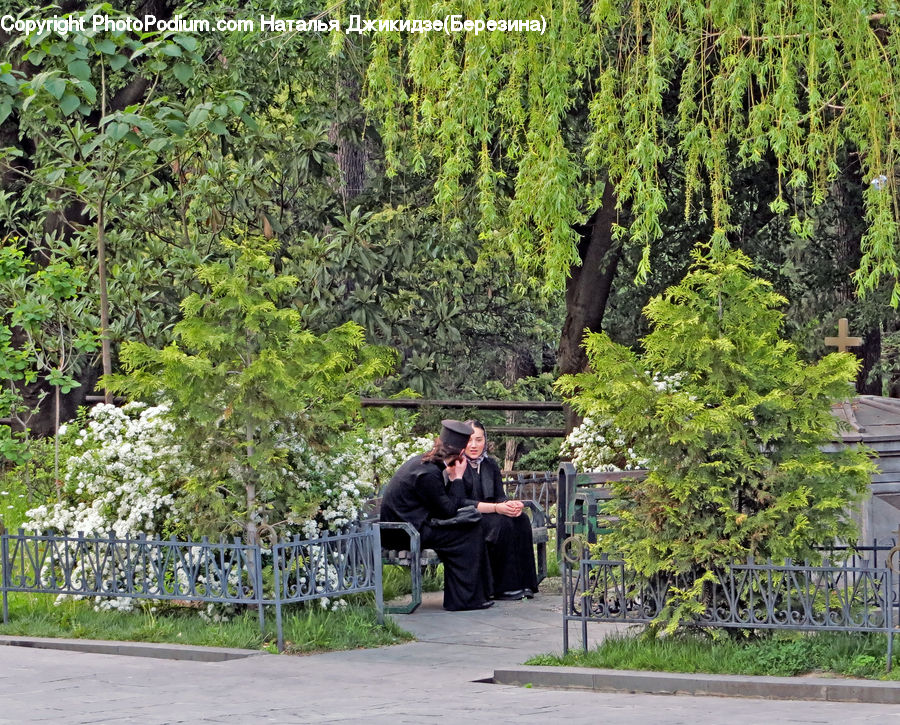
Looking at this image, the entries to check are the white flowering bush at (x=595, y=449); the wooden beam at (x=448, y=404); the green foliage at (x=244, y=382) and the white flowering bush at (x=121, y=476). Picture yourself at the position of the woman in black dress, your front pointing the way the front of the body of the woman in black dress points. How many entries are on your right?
2

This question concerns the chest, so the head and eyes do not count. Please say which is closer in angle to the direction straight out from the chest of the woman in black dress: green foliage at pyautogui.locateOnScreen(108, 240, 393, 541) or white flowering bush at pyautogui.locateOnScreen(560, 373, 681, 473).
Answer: the green foliage

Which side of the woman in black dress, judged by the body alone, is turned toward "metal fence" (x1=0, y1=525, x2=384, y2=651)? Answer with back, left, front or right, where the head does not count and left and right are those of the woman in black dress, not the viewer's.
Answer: right

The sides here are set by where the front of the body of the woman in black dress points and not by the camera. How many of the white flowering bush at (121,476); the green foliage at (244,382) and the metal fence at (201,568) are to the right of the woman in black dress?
3

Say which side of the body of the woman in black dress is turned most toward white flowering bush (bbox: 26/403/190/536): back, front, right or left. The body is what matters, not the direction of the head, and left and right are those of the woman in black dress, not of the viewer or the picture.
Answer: right

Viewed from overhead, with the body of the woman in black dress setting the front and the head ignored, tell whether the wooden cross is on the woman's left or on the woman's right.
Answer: on the woman's left

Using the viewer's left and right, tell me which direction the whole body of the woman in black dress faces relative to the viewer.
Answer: facing the viewer and to the right of the viewer

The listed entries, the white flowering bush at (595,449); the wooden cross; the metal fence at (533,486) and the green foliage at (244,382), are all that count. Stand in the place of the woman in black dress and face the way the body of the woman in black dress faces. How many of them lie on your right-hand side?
1

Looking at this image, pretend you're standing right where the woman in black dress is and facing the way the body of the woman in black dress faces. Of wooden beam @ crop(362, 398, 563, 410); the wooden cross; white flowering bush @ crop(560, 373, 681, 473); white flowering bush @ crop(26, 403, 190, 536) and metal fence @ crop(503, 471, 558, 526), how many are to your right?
1

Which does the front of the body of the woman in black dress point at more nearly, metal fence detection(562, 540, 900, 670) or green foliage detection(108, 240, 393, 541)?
the metal fence

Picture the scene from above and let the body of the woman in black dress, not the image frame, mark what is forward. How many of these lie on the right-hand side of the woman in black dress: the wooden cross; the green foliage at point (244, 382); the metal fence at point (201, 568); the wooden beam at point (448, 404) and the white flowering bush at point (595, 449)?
2

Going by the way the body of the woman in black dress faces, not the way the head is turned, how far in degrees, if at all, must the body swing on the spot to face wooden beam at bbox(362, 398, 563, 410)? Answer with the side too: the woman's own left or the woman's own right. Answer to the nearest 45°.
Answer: approximately 135° to the woman's own left

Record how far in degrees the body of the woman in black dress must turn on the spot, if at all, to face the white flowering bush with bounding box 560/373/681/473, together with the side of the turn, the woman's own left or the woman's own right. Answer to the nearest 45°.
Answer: approximately 135° to the woman's own left

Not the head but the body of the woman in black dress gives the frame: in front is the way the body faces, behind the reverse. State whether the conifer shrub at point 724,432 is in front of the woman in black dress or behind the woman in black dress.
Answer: in front
